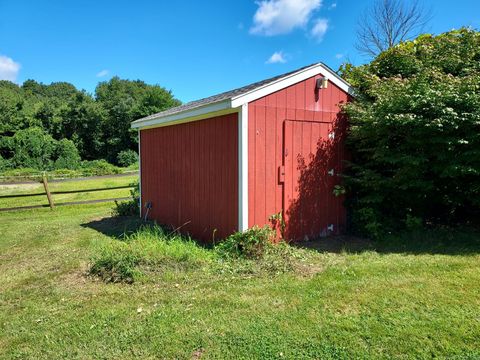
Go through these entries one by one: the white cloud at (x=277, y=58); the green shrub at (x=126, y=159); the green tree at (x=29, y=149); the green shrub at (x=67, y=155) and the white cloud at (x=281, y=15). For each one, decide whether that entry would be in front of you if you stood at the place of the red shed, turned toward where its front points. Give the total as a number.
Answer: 0

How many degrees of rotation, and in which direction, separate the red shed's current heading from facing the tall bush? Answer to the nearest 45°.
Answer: approximately 45° to its left

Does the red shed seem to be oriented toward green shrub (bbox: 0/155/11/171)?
no

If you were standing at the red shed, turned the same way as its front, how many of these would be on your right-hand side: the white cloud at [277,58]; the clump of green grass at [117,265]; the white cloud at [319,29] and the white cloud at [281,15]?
1

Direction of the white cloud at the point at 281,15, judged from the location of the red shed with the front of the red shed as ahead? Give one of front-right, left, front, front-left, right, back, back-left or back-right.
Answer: back-left

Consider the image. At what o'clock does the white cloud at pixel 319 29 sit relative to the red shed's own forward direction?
The white cloud is roughly at 8 o'clock from the red shed.

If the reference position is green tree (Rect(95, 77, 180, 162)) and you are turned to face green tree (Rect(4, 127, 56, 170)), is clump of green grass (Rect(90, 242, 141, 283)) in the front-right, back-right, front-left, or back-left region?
front-left

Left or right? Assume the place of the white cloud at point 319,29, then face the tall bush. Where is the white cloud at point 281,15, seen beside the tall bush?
right

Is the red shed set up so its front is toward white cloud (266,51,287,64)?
no

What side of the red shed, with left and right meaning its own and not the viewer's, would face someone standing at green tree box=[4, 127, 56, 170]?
back

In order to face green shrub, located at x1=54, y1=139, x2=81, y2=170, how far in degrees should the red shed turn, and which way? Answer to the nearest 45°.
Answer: approximately 180°

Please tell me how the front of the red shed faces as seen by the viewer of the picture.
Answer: facing the viewer and to the right of the viewer

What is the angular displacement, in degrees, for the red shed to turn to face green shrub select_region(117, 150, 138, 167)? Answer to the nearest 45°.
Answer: approximately 180°

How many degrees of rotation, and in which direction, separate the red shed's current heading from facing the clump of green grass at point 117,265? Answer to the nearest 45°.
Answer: approximately 90° to its right

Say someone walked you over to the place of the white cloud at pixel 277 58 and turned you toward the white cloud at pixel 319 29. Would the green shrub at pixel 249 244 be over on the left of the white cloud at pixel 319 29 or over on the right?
right

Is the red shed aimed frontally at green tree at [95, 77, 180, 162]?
no
